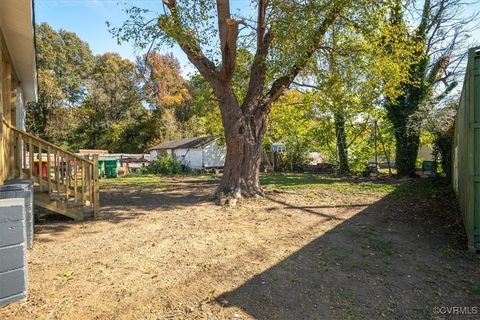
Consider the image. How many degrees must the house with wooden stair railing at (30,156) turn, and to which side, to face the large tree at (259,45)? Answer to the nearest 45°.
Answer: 0° — it already faces it

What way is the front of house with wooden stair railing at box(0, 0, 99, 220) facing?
to the viewer's right

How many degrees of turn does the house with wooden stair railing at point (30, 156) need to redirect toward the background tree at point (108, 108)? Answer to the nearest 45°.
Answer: approximately 90° to its left

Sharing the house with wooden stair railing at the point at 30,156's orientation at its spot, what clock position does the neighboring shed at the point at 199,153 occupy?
the neighboring shed at the point at 199,153 is roughly at 10 o'clock from the house with wooden stair railing at the point at 30,156.

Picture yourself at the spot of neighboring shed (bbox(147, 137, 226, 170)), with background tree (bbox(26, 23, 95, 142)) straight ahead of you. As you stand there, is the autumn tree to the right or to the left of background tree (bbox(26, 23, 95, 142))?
right

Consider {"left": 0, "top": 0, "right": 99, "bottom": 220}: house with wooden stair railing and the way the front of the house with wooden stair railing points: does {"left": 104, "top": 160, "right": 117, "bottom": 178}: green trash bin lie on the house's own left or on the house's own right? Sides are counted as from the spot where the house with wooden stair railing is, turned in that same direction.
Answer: on the house's own left

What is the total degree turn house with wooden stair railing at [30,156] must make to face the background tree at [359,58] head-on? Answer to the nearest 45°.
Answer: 0° — it already faces it

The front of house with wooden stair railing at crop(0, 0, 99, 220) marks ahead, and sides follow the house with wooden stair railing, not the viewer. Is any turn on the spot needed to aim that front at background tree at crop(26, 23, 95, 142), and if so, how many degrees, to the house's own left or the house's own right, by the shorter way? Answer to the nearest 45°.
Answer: approximately 90° to the house's own left
